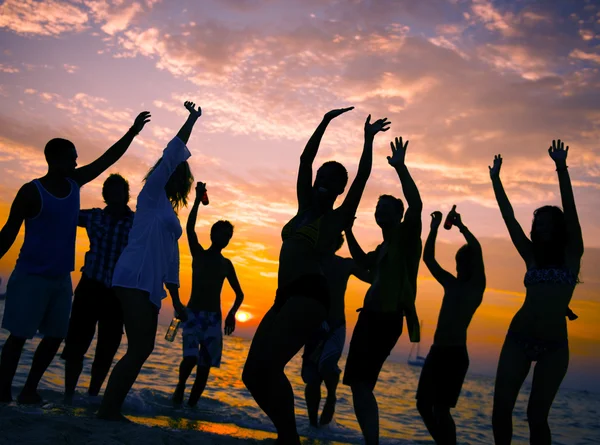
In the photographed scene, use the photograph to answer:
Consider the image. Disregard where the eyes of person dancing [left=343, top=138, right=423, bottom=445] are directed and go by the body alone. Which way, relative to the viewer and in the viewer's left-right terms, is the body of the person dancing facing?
facing the viewer and to the left of the viewer

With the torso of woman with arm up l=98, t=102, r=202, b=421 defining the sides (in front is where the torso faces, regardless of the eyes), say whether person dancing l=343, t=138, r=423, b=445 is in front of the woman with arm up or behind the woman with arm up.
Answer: in front

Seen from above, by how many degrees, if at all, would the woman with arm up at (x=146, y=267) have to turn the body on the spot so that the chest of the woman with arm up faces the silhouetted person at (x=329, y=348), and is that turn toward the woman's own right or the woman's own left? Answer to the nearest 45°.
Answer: approximately 45° to the woman's own left

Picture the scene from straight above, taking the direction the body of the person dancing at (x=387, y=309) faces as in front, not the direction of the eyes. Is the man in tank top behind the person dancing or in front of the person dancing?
in front

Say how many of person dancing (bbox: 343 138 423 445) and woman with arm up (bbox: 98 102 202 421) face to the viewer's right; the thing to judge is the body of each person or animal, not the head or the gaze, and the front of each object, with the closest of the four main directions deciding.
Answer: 1

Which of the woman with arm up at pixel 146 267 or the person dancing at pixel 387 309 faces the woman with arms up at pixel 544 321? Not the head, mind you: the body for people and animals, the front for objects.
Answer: the woman with arm up at pixel 146 267

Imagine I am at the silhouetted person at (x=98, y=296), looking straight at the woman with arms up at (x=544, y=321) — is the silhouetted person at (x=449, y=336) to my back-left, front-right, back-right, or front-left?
front-left

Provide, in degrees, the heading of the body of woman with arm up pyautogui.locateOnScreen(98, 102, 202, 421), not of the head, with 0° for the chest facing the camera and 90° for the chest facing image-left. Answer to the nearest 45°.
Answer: approximately 270°

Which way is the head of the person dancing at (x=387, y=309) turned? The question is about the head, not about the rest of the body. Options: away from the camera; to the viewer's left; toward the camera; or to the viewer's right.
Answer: to the viewer's left

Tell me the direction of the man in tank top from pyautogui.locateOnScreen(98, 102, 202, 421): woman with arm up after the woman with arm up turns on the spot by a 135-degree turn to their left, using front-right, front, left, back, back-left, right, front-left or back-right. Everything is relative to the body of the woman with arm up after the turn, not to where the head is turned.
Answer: front

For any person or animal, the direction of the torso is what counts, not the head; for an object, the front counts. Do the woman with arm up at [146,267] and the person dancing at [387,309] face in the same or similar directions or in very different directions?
very different directions

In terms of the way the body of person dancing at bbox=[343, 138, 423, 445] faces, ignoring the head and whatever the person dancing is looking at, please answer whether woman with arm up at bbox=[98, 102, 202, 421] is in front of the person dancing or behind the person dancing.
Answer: in front
